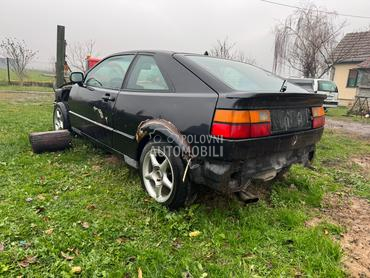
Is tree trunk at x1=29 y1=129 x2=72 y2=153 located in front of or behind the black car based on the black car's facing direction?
in front

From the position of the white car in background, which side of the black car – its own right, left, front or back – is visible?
right

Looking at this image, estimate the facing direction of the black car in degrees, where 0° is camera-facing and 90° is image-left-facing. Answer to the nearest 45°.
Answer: approximately 135°

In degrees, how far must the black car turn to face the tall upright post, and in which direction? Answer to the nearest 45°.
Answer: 0° — it already faces it

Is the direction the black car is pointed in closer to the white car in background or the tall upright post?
the tall upright post

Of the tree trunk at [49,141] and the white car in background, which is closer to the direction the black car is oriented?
the tree trunk

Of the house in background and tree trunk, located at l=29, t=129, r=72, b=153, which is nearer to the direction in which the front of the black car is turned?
the tree trunk
